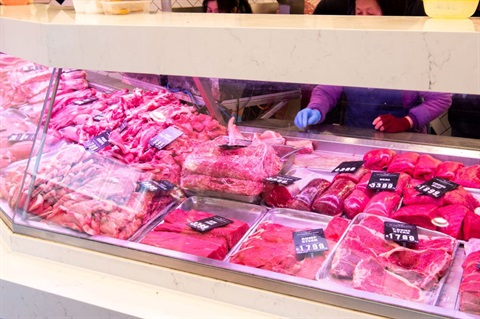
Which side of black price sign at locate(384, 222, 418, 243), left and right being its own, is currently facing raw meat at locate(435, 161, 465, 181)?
back

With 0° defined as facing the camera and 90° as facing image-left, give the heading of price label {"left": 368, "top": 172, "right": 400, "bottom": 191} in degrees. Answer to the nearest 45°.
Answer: approximately 0°

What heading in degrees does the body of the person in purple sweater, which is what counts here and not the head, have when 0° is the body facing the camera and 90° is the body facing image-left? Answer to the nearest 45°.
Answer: approximately 0°

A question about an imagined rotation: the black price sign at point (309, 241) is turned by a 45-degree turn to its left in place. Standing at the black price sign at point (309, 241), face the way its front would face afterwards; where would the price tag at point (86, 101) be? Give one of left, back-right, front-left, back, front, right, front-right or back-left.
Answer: back

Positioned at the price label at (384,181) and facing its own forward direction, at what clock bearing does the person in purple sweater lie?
The person in purple sweater is roughly at 6 o'clock from the price label.

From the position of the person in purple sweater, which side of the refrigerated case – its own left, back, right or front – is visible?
back
